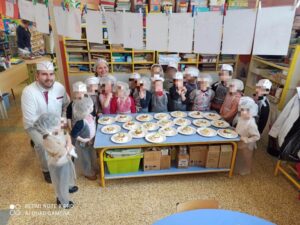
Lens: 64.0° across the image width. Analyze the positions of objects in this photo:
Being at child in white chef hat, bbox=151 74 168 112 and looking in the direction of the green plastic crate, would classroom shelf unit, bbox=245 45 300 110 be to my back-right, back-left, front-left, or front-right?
back-left

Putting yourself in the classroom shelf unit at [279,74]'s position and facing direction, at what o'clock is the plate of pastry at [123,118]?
The plate of pastry is roughly at 12 o'clock from the classroom shelf unit.

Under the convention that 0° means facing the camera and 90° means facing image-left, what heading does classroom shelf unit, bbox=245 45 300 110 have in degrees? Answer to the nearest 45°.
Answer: approximately 45°

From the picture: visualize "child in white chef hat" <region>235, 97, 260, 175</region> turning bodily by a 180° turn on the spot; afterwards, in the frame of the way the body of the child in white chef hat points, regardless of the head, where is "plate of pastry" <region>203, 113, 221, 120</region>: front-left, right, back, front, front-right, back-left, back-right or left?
left

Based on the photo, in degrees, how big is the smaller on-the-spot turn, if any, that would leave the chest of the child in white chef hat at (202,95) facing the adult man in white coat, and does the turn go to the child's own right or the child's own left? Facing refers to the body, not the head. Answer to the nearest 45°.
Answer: approximately 45° to the child's own right

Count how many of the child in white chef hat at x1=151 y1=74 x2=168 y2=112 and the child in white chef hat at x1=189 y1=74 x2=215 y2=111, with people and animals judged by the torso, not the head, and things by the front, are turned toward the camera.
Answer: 2

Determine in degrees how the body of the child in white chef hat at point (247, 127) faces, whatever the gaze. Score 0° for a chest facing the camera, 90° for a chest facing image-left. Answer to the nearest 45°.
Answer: approximately 45°

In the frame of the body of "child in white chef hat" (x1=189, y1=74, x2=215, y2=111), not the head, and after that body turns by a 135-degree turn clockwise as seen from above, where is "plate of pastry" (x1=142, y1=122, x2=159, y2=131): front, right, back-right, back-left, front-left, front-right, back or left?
left

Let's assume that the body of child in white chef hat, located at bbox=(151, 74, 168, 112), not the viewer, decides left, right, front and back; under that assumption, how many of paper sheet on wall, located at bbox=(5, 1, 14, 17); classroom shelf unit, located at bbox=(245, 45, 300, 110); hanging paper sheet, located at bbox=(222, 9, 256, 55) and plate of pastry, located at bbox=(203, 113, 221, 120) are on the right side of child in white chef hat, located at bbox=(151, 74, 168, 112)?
1

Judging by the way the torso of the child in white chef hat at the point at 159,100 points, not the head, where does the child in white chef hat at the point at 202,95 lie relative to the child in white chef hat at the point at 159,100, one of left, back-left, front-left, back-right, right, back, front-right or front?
left

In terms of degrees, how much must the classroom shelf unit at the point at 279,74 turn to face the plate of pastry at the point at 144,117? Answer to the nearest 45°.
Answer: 0° — it already faces it

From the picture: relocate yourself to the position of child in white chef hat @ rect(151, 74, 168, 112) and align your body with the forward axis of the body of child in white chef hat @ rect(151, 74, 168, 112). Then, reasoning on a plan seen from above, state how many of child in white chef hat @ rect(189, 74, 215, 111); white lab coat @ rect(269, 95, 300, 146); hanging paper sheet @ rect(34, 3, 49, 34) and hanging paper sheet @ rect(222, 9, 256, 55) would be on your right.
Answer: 1

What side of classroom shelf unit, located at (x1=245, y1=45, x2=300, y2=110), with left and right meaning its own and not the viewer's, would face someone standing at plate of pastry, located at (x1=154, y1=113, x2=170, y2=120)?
front

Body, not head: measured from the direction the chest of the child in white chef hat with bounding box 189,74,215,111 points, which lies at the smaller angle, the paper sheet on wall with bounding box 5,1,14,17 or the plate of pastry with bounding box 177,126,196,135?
the plate of pastry

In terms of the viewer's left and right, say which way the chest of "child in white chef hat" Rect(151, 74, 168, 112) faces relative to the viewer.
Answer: facing the viewer

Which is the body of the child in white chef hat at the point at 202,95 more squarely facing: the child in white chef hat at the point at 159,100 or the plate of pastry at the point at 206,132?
the plate of pastry

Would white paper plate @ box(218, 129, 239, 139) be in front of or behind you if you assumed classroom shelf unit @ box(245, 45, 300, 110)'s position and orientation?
in front
